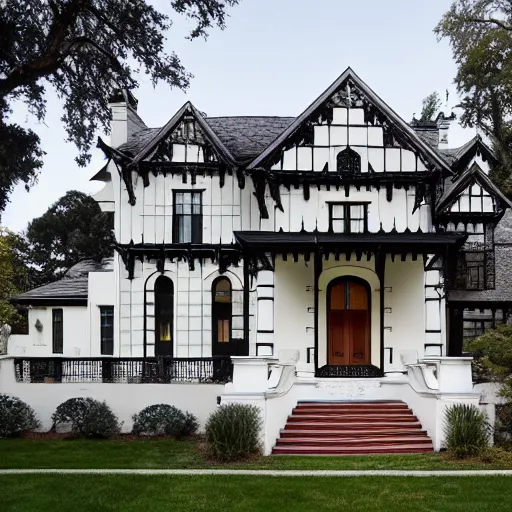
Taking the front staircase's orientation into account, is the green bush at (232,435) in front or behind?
in front

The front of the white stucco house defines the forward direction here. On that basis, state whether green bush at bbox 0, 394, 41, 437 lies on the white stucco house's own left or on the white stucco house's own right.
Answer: on the white stucco house's own right

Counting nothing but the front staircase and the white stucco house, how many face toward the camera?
2

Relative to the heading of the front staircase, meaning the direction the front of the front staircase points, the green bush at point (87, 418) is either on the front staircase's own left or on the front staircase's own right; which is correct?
on the front staircase's own right

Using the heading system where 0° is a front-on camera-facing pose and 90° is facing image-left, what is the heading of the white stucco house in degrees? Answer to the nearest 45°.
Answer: approximately 0°

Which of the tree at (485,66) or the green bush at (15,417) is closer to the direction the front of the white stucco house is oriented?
the green bush

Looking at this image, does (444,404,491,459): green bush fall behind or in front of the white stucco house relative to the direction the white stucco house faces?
in front
